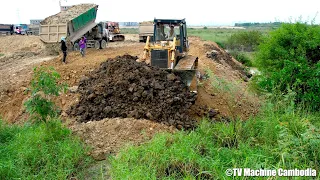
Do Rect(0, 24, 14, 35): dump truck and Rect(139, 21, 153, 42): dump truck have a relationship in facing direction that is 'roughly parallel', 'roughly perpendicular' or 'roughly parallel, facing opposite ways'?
roughly perpendicular

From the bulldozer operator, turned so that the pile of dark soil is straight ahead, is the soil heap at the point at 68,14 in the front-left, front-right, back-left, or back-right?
back-right

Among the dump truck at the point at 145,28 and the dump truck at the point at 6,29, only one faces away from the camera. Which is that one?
the dump truck at the point at 145,28
